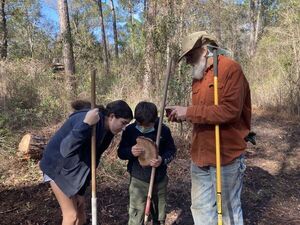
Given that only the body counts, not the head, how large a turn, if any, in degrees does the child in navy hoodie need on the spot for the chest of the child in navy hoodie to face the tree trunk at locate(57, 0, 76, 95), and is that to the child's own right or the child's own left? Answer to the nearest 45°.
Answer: approximately 180°

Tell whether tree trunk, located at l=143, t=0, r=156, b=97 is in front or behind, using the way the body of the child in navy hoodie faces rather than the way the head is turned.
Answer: behind

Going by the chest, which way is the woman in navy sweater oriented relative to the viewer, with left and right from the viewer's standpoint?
facing to the right of the viewer

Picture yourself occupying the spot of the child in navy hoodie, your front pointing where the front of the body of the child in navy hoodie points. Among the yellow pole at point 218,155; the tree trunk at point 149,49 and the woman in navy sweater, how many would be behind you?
1

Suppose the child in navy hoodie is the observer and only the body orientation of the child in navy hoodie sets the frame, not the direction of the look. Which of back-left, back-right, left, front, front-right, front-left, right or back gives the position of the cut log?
back-right

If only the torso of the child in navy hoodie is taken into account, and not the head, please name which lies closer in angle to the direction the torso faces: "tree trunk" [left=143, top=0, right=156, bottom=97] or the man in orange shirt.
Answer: the man in orange shirt

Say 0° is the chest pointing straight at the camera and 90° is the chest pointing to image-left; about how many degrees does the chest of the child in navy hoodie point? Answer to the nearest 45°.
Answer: approximately 0°

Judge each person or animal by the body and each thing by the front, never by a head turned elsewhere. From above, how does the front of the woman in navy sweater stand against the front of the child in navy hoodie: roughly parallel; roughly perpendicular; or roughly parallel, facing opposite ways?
roughly perpendicular

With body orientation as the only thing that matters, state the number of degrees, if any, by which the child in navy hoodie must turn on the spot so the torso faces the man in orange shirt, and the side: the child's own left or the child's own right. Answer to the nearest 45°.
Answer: approximately 45° to the child's own left

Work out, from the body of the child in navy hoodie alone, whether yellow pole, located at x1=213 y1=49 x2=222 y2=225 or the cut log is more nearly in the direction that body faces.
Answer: the yellow pole

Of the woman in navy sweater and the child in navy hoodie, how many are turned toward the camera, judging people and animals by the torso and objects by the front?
1
